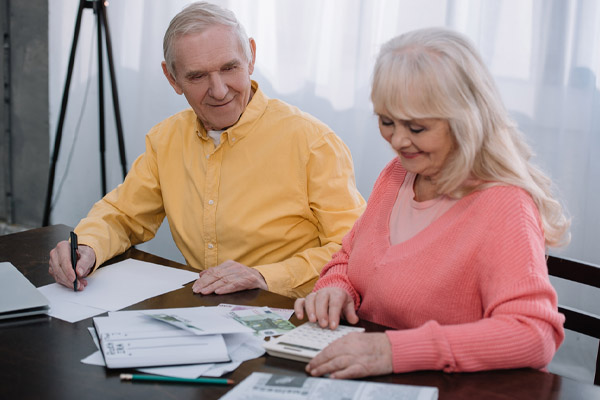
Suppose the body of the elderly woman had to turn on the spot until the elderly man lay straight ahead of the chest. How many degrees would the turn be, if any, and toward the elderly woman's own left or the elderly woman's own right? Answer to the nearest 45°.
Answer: approximately 90° to the elderly woman's own right

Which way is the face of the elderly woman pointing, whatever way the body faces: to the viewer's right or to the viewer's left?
to the viewer's left

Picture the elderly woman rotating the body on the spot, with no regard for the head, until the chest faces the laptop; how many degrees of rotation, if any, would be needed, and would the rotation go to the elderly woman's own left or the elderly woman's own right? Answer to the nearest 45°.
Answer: approximately 45° to the elderly woman's own right

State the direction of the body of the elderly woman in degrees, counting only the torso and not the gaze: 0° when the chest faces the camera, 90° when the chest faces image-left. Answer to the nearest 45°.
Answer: approximately 45°
